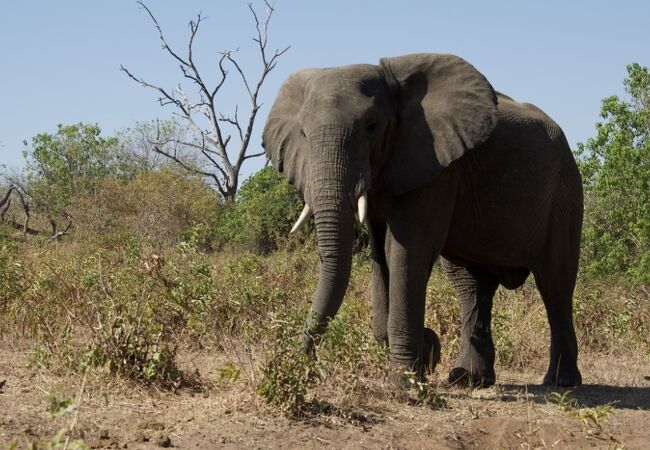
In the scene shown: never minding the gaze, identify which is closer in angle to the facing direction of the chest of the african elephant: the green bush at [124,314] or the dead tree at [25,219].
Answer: the green bush

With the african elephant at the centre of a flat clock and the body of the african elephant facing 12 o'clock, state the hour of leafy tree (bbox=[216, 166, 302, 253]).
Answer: The leafy tree is roughly at 4 o'clock from the african elephant.

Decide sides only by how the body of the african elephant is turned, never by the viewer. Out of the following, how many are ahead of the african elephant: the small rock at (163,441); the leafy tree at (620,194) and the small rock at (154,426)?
2

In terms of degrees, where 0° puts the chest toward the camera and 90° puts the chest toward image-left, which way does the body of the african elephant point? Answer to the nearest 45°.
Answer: approximately 45°

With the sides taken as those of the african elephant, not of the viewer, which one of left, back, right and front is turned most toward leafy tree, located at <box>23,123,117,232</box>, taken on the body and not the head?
right

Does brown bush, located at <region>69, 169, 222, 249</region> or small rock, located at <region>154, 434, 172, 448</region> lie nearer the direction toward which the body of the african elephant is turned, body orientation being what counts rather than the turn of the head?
the small rock

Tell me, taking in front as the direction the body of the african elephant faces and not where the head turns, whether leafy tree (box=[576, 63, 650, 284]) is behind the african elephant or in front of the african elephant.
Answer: behind

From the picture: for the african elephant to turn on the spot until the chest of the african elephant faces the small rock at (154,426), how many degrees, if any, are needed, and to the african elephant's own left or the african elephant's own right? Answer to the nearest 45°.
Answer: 0° — it already faces it

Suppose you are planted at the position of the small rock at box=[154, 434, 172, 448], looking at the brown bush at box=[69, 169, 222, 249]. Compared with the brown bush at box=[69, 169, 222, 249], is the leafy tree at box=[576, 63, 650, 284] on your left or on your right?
right

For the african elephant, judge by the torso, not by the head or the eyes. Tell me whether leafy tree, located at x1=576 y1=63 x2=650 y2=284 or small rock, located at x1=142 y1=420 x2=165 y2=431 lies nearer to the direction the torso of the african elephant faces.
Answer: the small rock

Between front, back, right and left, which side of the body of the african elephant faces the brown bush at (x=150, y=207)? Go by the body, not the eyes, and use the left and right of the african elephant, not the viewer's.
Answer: right

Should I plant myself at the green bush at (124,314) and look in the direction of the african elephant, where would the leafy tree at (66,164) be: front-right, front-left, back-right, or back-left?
back-left

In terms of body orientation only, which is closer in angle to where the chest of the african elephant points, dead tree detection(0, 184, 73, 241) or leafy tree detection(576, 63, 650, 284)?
the dead tree

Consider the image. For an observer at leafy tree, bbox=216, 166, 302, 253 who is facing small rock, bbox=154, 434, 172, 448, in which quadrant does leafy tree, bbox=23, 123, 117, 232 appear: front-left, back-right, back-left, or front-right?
back-right

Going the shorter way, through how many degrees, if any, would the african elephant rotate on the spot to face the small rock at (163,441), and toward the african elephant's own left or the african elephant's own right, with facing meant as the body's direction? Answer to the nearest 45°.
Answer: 0° — it already faces it
